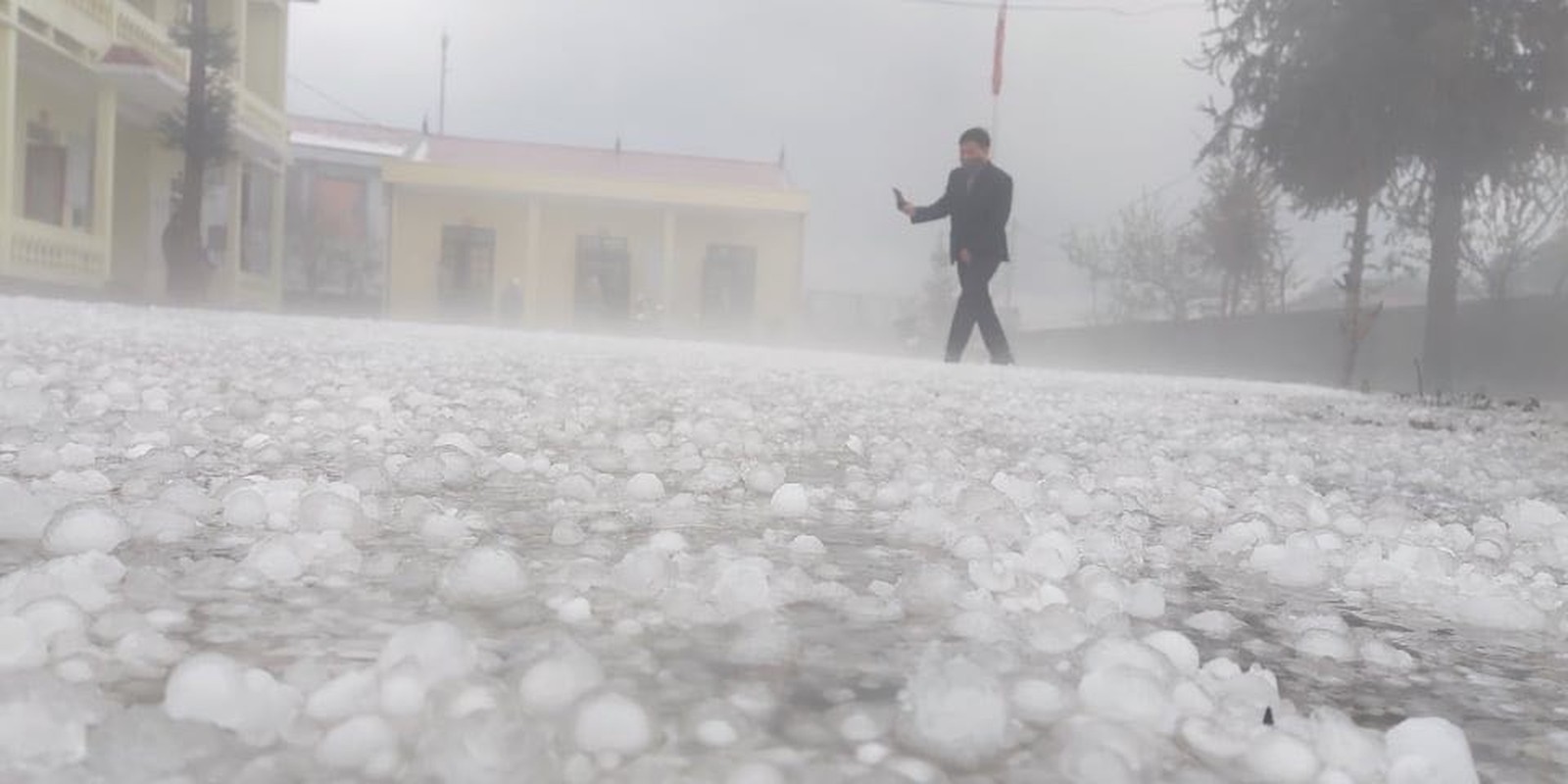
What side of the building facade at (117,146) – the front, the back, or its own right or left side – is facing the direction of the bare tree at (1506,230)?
front

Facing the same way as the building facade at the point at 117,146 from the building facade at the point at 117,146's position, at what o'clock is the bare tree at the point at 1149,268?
The bare tree is roughly at 10 o'clock from the building facade.

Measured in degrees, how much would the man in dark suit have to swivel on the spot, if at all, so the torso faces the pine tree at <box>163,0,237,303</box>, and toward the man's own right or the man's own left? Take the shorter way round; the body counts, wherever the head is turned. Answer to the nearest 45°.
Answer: approximately 90° to the man's own right

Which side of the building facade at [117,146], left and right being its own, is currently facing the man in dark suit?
front

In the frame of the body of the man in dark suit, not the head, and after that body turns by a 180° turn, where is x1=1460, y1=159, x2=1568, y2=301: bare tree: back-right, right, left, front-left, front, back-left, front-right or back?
front

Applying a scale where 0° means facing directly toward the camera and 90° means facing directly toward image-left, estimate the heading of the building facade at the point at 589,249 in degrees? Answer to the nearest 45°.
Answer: approximately 0°

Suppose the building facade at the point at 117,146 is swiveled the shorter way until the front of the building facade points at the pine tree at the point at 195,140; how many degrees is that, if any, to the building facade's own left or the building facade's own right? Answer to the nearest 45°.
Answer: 0° — it already faces it

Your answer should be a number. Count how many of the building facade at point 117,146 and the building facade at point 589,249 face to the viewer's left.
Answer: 0

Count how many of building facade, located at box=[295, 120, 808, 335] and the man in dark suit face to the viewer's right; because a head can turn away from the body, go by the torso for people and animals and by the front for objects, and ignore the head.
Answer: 0

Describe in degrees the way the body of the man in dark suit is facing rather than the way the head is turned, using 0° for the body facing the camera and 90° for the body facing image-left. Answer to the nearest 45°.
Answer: approximately 45°

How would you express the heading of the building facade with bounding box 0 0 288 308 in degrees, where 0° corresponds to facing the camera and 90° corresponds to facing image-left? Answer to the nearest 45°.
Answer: approximately 315°

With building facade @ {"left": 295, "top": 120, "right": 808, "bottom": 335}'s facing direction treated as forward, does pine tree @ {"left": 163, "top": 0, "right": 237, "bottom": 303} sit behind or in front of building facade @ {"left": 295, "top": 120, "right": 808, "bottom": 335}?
in front
